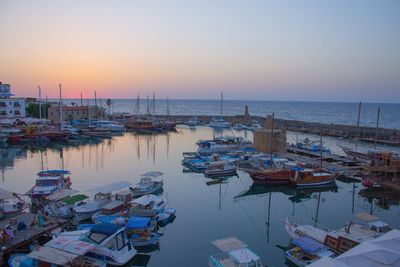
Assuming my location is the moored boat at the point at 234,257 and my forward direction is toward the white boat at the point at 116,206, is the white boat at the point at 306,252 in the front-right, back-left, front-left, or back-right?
back-right

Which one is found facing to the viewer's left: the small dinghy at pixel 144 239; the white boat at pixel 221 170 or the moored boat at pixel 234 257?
the white boat

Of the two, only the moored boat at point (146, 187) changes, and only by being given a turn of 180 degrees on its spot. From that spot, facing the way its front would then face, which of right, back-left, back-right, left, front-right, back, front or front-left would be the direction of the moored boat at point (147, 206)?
front-left

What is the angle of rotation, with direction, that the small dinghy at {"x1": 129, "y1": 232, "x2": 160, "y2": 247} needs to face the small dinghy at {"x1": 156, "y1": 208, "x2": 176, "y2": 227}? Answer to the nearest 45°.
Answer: approximately 45° to its left

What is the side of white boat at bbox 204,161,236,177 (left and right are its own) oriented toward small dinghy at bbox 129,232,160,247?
left

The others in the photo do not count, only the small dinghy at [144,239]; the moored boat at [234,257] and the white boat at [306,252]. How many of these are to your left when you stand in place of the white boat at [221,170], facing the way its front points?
3
